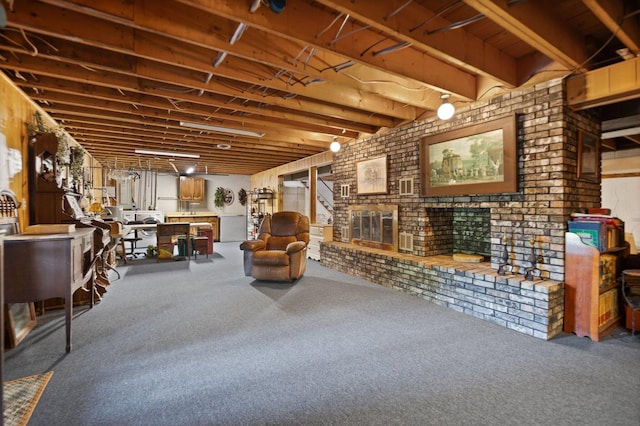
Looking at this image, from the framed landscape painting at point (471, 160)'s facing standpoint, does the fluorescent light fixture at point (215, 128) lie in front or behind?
in front

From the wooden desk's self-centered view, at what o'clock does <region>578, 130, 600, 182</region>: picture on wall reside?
The picture on wall is roughly at 1 o'clock from the wooden desk.

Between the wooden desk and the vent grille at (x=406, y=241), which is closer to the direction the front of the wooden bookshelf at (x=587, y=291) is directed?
the wooden desk

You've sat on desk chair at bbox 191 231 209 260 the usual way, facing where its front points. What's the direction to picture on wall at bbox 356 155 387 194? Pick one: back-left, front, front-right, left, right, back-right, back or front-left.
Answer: back-right

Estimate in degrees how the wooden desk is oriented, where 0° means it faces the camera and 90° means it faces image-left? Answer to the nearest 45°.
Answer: approximately 270°

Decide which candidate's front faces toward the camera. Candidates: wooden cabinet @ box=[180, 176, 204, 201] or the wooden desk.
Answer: the wooden cabinet

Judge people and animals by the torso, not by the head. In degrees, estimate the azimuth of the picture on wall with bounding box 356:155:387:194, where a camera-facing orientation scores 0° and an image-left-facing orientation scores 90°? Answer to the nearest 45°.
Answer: approximately 45°

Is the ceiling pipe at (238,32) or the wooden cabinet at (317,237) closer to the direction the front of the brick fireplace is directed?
the ceiling pipe

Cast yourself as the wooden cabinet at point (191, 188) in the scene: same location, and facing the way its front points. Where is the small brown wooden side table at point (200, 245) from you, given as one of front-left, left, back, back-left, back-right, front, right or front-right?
front

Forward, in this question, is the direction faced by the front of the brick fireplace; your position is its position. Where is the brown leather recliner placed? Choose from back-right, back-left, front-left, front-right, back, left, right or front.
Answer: front-right

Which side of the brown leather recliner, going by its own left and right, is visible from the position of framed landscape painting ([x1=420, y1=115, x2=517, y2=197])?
left

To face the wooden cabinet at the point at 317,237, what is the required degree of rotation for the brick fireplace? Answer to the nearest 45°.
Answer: approximately 90° to its right

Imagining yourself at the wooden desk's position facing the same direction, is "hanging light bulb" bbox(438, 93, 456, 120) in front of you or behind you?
in front

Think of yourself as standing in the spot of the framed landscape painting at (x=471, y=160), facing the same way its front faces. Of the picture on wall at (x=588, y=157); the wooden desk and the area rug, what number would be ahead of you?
2

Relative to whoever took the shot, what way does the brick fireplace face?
facing the viewer and to the left of the viewer

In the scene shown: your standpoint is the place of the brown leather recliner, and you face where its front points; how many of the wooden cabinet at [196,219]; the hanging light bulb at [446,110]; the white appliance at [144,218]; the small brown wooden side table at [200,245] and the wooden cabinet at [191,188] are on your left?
1
